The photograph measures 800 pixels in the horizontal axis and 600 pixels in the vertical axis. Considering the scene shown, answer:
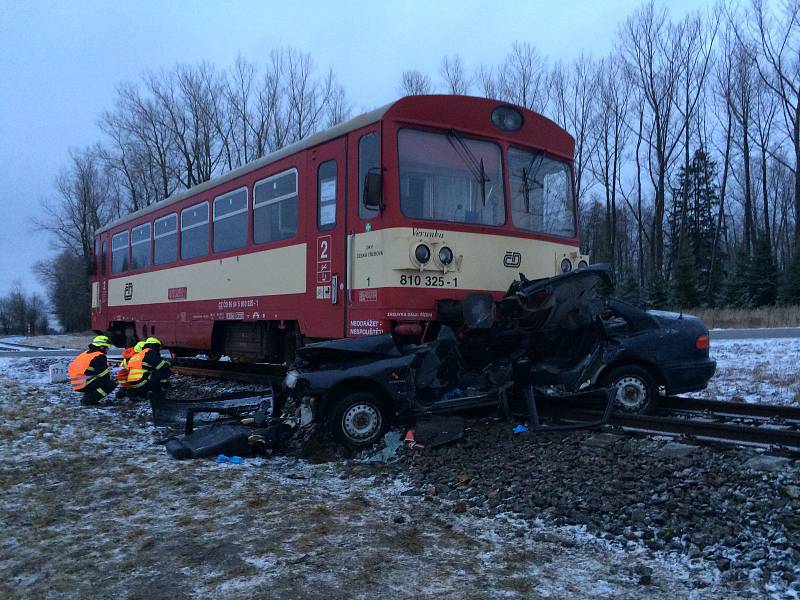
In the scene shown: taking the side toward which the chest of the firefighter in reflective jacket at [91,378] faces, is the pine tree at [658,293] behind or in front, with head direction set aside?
in front

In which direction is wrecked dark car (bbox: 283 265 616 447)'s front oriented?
to the viewer's left

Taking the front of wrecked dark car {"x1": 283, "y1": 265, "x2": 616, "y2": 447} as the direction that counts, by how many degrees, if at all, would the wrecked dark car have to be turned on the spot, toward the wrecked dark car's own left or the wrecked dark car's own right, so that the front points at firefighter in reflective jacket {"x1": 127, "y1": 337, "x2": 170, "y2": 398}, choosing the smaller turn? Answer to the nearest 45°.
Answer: approximately 45° to the wrecked dark car's own right

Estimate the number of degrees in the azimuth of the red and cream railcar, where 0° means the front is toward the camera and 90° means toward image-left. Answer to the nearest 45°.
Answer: approximately 315°

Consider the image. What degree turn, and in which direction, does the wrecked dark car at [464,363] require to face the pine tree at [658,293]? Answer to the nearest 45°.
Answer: approximately 90° to its right

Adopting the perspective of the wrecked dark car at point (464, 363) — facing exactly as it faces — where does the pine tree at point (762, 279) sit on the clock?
The pine tree is roughly at 4 o'clock from the wrecked dark car.

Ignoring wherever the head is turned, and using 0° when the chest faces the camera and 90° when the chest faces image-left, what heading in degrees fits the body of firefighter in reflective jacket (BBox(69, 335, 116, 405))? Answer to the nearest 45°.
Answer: approximately 270°

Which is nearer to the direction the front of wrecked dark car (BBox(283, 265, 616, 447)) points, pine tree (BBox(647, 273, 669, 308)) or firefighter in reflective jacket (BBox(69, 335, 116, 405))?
the firefighter in reflective jacket

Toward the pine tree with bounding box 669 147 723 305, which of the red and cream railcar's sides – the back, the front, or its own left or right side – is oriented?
left
